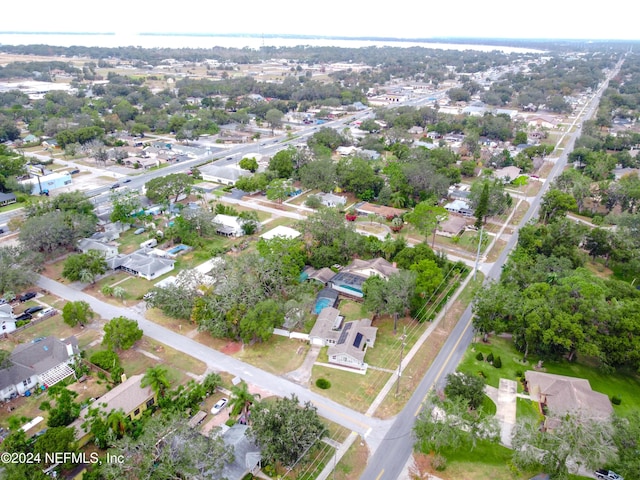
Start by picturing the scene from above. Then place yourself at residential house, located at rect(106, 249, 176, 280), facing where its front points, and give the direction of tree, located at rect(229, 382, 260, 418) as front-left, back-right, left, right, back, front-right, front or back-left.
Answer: front-left

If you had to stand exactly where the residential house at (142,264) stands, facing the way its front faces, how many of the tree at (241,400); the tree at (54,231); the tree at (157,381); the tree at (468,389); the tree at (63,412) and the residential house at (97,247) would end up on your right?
2

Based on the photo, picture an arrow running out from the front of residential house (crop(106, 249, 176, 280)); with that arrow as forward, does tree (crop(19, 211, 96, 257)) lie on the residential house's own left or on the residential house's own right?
on the residential house's own right

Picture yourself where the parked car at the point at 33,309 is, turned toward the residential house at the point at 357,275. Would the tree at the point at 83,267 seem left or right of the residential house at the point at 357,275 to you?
left

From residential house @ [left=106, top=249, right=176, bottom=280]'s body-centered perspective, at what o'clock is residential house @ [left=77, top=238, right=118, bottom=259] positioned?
residential house @ [left=77, top=238, right=118, bottom=259] is roughly at 3 o'clock from residential house @ [left=106, top=249, right=176, bottom=280].

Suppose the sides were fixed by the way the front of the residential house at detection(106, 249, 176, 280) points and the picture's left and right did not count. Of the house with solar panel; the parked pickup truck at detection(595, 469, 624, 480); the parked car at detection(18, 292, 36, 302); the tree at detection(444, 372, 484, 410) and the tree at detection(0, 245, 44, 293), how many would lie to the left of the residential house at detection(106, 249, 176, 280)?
3

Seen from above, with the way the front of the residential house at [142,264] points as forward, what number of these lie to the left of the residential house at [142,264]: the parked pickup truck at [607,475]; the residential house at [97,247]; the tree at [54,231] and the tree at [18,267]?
1

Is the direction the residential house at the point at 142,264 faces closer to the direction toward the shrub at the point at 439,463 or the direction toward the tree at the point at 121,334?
the tree

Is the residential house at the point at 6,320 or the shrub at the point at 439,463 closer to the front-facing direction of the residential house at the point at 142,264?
the residential house

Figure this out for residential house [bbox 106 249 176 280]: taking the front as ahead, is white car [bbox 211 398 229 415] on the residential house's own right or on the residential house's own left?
on the residential house's own left

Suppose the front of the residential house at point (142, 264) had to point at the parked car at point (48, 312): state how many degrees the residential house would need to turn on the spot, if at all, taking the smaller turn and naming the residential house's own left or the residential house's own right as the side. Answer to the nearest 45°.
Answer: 0° — it already faces it

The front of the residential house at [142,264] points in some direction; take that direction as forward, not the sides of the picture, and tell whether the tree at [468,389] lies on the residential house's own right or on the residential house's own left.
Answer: on the residential house's own left

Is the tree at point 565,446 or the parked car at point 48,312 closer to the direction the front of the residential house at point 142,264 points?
the parked car

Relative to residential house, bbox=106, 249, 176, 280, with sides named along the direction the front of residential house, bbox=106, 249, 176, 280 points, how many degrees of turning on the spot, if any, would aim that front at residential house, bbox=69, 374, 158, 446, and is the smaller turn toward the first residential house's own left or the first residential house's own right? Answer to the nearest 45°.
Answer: approximately 45° to the first residential house's own left

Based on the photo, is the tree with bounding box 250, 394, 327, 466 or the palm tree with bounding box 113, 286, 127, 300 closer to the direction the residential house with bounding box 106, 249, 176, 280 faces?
the palm tree

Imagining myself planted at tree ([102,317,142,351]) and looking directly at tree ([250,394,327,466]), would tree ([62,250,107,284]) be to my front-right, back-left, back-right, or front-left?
back-left

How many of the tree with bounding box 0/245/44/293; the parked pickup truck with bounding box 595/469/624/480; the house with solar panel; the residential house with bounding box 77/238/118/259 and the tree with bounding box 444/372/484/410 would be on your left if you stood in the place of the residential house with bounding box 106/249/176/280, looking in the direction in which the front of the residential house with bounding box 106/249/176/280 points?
3

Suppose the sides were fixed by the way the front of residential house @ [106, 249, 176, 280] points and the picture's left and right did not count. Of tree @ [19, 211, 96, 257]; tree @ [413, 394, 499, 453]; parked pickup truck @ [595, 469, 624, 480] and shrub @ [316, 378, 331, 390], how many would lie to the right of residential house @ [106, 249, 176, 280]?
1
